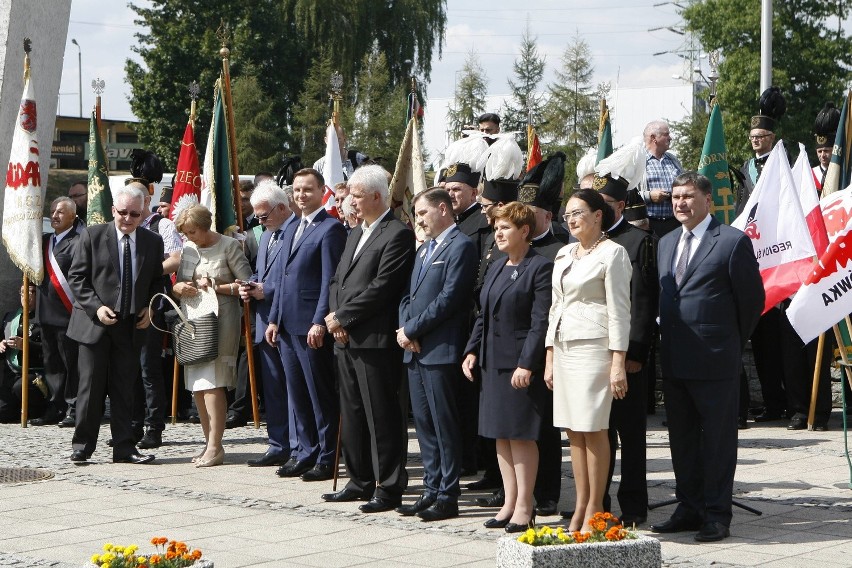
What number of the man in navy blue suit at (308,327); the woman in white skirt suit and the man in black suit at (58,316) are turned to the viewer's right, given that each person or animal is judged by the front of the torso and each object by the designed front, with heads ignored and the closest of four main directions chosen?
0

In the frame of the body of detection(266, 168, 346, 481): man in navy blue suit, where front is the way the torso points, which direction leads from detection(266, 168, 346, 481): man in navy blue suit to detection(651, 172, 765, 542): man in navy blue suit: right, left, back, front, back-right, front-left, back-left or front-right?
left

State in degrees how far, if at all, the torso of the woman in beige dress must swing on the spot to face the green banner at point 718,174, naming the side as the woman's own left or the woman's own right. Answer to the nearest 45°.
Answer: approximately 135° to the woman's own left

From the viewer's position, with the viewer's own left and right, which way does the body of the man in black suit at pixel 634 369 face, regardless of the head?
facing the viewer and to the left of the viewer

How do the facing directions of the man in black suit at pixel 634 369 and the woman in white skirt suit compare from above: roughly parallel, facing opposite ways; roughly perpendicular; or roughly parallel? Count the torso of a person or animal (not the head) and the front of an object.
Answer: roughly parallel

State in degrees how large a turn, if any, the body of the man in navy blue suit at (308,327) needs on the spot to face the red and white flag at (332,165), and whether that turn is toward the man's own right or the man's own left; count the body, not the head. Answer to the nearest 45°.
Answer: approximately 135° to the man's own right

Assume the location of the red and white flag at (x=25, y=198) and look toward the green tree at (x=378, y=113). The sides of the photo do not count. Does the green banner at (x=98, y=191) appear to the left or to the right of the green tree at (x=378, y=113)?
right

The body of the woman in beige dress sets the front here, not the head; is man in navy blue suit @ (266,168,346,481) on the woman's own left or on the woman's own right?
on the woman's own left

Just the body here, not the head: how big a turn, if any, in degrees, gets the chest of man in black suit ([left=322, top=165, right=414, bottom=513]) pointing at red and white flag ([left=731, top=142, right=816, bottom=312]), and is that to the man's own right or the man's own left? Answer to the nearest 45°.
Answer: approximately 135° to the man's own left

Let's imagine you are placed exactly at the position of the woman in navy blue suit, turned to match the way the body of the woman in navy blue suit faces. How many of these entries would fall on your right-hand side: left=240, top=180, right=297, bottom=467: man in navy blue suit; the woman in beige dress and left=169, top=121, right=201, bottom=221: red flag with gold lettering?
3

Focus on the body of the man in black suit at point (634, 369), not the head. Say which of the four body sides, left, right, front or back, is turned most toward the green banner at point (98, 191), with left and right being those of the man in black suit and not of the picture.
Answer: right

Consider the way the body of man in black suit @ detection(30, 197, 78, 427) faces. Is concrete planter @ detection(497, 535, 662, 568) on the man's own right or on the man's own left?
on the man's own left

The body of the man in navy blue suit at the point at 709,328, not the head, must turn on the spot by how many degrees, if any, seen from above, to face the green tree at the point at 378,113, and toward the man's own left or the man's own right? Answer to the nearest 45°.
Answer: approximately 135° to the man's own right

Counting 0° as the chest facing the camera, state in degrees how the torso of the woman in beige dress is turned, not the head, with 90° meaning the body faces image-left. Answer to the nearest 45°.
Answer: approximately 45°

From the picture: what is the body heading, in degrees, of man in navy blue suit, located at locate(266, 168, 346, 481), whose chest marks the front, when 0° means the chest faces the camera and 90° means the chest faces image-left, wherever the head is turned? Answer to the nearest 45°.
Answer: approximately 45°

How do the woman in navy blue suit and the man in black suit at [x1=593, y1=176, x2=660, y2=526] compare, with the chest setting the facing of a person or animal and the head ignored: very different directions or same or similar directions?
same or similar directions

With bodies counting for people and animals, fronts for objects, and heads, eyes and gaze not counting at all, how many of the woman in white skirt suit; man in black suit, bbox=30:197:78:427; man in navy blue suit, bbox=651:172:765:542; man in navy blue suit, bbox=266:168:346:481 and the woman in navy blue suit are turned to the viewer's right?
0
